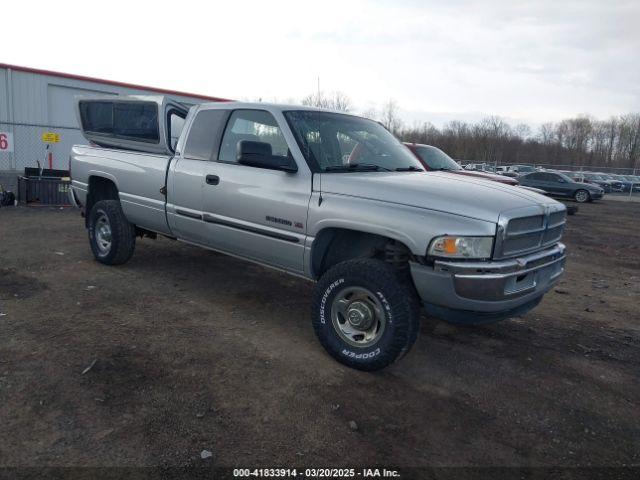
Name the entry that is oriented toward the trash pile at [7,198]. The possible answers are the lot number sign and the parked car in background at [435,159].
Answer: the lot number sign

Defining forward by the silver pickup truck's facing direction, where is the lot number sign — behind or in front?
behind

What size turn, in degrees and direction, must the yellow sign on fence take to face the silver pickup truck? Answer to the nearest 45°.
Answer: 0° — it already faces it

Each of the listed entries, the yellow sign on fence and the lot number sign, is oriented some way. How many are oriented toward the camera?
2

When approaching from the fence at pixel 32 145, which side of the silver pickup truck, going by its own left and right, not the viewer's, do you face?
back

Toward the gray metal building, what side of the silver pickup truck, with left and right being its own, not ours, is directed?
back

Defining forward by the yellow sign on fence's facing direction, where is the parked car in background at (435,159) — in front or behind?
in front

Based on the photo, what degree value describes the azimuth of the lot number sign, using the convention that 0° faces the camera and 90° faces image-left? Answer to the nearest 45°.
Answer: approximately 0°

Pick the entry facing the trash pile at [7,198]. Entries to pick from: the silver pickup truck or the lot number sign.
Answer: the lot number sign

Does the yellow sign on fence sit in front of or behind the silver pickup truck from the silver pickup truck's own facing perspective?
behind
